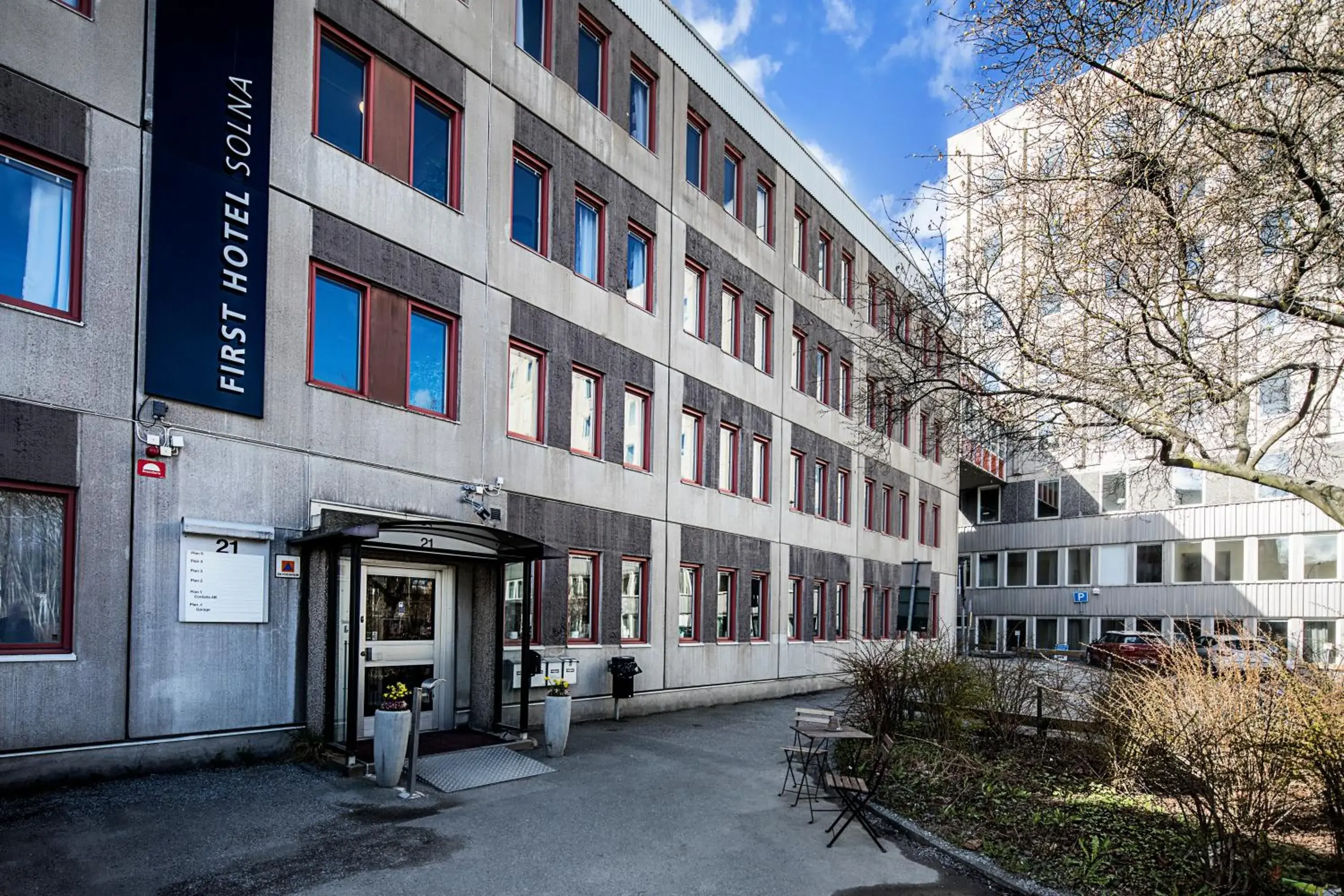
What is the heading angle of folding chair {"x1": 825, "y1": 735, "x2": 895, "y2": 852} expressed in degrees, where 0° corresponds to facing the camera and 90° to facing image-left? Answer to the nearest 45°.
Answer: approximately 90°

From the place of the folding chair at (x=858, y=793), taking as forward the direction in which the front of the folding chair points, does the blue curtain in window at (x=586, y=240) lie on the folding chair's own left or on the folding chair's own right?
on the folding chair's own right

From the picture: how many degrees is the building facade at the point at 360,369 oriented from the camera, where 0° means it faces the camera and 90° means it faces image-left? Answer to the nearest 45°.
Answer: approximately 315°

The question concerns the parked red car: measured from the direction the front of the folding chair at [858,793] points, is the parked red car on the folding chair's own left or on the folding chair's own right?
on the folding chair's own right

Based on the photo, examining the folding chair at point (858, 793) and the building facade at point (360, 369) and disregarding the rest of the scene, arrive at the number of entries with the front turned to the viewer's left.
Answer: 1
